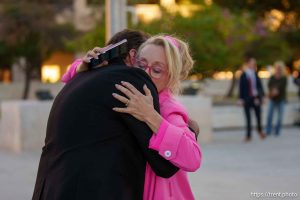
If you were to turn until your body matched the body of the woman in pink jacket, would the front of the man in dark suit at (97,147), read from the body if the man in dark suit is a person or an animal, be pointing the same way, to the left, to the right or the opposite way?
the opposite way

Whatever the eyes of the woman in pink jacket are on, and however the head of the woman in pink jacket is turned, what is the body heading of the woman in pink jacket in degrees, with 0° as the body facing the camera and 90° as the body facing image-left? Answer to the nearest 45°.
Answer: approximately 45°

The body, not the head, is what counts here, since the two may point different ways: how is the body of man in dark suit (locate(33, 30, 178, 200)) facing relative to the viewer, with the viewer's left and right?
facing away from the viewer and to the right of the viewer

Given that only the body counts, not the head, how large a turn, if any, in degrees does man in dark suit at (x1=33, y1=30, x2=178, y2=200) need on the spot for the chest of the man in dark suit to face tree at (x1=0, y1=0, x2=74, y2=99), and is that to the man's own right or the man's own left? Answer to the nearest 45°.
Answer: approximately 45° to the man's own left
